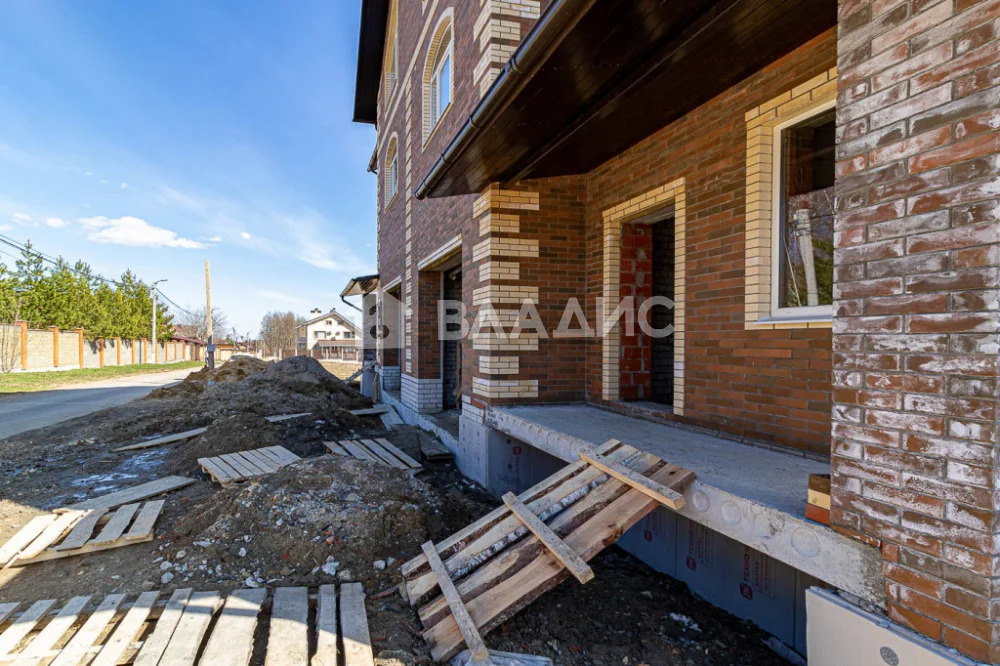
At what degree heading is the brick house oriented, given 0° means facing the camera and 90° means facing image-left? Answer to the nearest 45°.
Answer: approximately 45°

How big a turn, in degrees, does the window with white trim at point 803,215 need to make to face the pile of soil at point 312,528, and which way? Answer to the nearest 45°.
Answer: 0° — it already faces it

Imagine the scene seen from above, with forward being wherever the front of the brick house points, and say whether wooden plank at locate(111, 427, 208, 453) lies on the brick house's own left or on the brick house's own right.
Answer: on the brick house's own right

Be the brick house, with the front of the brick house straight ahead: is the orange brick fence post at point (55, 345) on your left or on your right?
on your right

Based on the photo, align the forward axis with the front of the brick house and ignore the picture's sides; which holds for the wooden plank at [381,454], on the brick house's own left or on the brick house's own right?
on the brick house's own right

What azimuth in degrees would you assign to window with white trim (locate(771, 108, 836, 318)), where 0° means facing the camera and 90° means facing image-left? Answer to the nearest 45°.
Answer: approximately 45°
